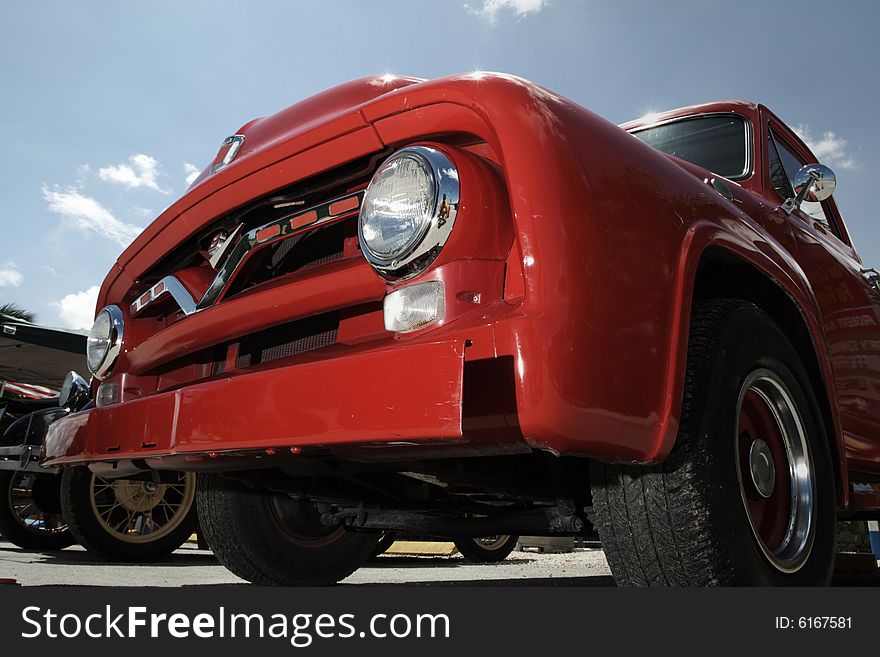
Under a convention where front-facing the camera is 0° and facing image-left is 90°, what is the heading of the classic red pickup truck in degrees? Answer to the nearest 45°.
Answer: approximately 45°

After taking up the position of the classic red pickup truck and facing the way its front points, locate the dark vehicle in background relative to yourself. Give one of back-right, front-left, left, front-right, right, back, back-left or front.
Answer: right
